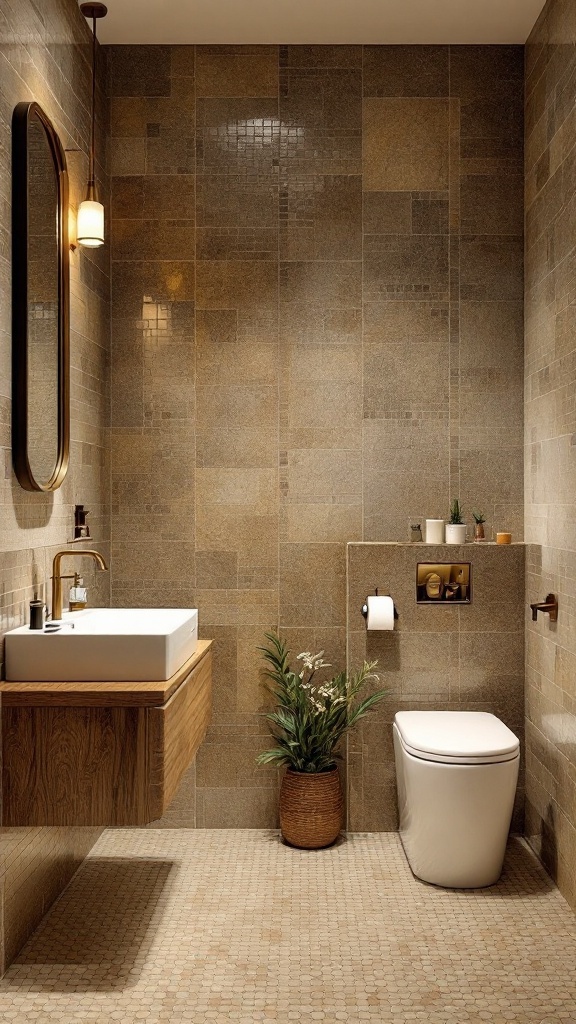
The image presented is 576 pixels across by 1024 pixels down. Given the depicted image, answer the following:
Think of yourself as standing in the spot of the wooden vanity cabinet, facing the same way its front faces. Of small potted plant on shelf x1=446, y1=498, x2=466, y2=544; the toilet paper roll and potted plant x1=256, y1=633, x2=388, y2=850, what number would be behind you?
0

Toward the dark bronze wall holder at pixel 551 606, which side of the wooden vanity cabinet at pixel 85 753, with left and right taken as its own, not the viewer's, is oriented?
front

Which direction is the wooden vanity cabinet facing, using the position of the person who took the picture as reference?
facing to the right of the viewer

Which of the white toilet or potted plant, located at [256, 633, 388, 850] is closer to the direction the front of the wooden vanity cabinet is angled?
the white toilet
